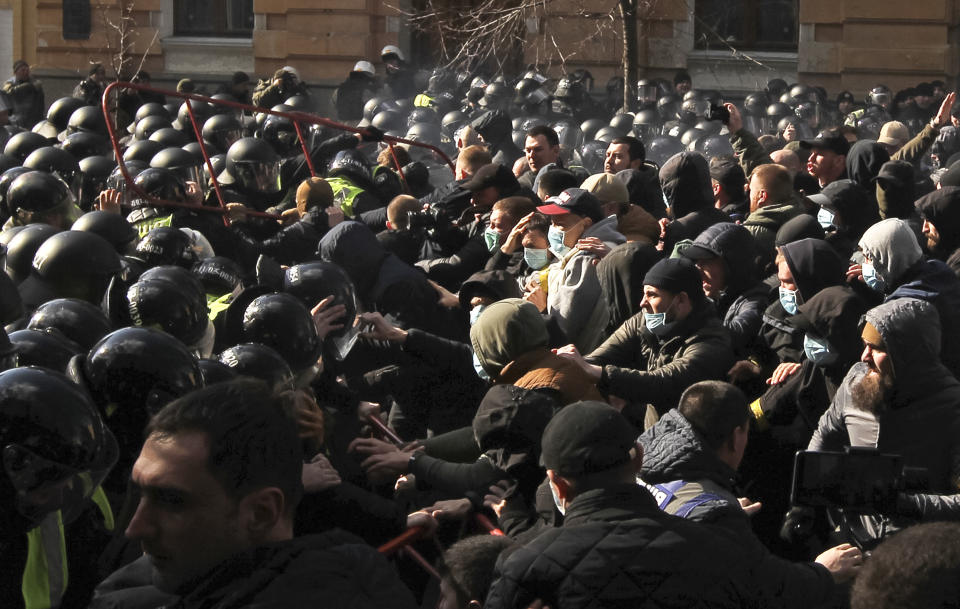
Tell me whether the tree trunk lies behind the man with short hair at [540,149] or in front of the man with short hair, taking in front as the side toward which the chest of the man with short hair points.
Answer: behind

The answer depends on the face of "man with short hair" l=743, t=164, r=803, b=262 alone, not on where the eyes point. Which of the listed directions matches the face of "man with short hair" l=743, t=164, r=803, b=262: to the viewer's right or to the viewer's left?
to the viewer's left

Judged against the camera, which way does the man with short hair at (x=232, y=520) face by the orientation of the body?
to the viewer's left

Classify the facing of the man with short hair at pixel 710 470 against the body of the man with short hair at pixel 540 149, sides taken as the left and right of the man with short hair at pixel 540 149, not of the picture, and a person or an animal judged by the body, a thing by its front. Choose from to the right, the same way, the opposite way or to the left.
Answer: the opposite way

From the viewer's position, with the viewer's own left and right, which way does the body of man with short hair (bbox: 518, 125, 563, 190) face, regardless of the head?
facing the viewer and to the left of the viewer

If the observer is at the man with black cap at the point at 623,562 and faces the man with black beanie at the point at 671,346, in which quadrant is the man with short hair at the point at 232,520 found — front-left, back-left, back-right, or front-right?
back-left

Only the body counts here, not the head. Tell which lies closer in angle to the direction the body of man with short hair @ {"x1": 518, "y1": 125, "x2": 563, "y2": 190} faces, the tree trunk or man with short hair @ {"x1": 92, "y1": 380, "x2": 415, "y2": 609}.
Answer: the man with short hair

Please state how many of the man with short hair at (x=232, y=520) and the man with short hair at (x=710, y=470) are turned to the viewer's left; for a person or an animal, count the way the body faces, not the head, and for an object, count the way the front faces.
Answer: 1

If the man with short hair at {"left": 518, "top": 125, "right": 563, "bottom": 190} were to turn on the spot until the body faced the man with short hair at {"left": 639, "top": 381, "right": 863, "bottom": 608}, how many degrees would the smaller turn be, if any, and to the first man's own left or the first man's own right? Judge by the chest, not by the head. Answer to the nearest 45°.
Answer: approximately 45° to the first man's own left

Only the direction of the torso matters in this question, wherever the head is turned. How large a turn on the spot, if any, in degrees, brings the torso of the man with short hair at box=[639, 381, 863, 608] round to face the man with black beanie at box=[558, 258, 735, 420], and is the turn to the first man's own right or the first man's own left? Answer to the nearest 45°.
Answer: approximately 45° to the first man's own left

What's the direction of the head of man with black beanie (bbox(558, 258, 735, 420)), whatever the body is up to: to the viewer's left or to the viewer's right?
to the viewer's left

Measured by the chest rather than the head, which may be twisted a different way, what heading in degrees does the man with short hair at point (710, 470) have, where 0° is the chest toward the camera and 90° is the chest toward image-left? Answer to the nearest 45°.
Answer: approximately 225°

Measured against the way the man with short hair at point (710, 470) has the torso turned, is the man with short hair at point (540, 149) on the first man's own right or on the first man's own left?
on the first man's own left

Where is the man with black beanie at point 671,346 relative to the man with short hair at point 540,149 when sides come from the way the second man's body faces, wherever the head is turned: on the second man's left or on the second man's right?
on the second man's left
